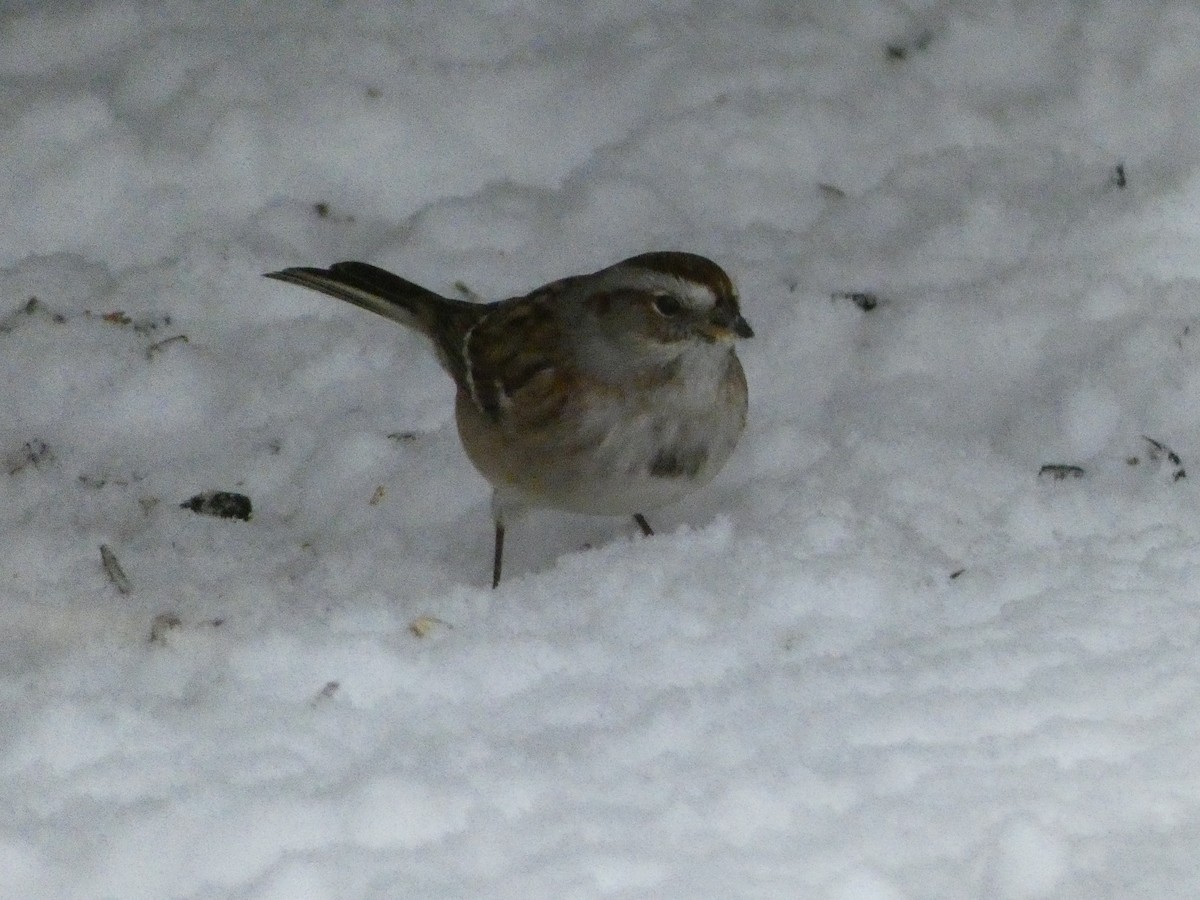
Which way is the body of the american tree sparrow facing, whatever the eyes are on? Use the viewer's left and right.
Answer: facing the viewer and to the right of the viewer
